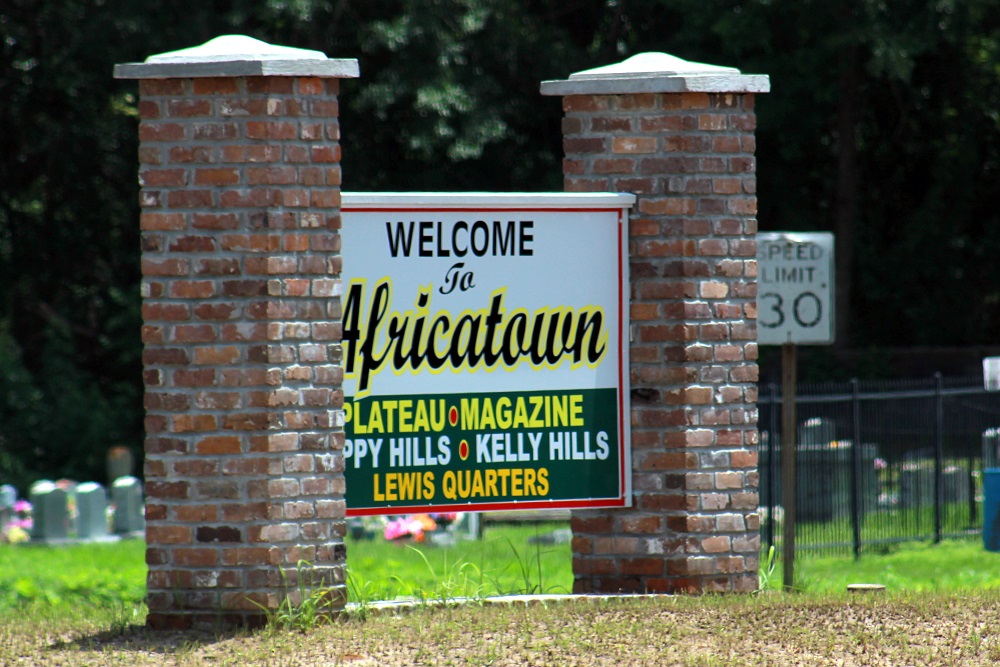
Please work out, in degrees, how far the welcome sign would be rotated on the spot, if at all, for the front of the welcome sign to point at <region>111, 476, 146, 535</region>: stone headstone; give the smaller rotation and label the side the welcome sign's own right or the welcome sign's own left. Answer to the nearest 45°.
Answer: approximately 180°

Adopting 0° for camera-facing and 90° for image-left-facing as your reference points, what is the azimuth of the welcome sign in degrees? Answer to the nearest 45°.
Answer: approximately 315°

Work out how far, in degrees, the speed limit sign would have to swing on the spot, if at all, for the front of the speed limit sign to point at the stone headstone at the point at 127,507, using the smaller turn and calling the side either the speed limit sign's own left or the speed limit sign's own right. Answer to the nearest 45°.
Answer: approximately 135° to the speed limit sign's own right

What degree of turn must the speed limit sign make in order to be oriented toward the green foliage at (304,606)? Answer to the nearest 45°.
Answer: approximately 45° to its right

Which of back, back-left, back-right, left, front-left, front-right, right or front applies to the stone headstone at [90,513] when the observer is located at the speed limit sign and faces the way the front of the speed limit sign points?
back-right

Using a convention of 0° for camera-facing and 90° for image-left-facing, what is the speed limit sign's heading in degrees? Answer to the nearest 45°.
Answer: approximately 0°

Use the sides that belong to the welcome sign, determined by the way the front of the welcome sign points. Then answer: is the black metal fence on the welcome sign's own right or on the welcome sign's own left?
on the welcome sign's own left

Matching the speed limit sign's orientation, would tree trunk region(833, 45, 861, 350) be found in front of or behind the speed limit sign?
behind

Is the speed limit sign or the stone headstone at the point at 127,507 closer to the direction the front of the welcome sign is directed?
the speed limit sign
